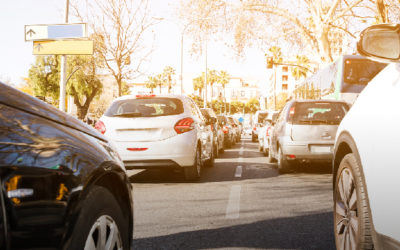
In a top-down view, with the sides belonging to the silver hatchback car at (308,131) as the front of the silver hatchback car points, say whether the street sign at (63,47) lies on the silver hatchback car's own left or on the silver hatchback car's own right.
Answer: on the silver hatchback car's own left

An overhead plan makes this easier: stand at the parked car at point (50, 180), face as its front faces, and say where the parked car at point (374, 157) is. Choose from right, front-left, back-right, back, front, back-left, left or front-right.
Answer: front-right

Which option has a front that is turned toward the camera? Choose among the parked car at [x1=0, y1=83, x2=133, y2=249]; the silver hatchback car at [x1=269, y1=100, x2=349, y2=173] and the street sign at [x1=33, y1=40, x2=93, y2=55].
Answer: the street sign

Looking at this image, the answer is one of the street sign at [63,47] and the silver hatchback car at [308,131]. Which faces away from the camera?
the silver hatchback car

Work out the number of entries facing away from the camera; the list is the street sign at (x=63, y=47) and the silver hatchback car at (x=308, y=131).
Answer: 1

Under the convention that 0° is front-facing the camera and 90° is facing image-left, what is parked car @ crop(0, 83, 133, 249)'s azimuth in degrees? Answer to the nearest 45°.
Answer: approximately 225°

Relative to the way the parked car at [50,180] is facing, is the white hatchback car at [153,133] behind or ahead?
ahead

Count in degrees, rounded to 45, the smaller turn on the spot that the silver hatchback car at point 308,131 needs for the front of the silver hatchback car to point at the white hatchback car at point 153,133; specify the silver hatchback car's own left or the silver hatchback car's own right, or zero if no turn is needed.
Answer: approximately 135° to the silver hatchback car's own left

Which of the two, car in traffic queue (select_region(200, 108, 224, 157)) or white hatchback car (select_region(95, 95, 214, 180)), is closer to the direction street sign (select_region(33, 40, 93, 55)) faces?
the white hatchback car

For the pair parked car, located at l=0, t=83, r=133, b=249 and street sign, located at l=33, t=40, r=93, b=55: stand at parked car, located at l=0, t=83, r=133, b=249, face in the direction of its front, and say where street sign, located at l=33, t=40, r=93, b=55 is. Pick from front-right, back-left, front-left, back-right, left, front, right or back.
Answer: front-left

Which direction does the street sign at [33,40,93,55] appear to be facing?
toward the camera

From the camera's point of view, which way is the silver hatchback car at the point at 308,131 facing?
away from the camera

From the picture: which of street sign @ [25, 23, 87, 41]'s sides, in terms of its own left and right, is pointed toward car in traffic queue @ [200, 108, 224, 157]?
left

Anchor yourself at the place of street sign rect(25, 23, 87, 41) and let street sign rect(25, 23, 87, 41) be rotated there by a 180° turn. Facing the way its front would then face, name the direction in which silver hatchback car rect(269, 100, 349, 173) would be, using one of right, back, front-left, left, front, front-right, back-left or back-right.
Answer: back-right

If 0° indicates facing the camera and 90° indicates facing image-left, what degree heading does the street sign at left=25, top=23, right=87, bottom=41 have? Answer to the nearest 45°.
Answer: approximately 0°

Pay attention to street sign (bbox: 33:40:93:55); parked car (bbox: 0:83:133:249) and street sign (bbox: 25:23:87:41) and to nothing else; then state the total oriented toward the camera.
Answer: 2

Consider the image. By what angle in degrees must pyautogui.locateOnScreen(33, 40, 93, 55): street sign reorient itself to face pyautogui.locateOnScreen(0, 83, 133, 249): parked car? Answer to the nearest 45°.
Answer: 0° — it already faces it
